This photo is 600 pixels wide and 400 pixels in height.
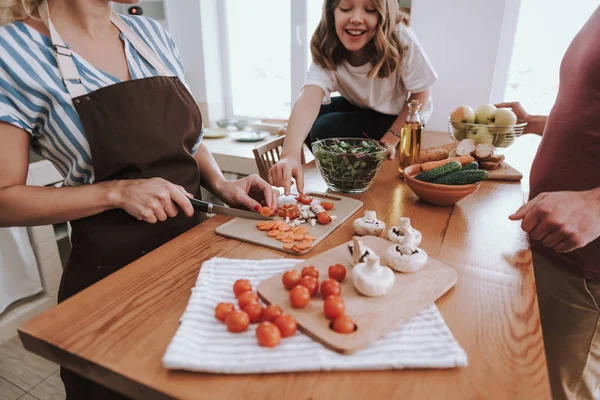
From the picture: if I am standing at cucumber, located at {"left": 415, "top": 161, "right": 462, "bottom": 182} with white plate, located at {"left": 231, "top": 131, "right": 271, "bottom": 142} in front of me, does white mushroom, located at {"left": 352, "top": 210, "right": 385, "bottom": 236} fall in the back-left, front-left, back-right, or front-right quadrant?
back-left

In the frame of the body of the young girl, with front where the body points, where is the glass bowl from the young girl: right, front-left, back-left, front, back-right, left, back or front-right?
front

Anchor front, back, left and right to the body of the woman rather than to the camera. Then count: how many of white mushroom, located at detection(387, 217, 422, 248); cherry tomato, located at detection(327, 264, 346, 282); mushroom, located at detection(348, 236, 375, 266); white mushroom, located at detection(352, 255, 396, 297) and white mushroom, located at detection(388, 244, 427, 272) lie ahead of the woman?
5

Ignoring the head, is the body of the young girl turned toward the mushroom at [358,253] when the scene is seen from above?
yes

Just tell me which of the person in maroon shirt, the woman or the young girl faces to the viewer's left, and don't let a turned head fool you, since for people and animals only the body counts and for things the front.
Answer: the person in maroon shirt

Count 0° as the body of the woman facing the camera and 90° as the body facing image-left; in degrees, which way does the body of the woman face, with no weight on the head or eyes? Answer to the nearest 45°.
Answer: approximately 315°

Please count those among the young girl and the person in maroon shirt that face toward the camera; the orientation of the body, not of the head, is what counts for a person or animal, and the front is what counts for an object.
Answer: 1

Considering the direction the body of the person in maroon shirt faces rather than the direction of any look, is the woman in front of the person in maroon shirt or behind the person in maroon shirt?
in front

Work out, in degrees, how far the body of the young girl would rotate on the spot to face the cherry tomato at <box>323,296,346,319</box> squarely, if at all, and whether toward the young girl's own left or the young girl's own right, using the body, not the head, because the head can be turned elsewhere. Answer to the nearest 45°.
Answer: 0° — they already face it

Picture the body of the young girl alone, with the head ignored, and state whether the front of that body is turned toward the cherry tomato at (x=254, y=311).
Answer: yes

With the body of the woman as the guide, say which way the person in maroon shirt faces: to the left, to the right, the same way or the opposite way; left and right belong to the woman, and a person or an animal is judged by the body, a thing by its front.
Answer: the opposite way

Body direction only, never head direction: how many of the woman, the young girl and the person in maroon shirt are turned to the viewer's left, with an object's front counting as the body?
1

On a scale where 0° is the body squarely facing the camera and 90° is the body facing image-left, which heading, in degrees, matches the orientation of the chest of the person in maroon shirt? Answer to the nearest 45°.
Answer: approximately 90°

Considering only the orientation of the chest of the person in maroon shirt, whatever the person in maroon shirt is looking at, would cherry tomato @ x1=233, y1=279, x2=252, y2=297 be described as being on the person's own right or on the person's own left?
on the person's own left

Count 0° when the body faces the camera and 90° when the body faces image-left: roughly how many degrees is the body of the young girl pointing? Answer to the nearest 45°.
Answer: approximately 0°

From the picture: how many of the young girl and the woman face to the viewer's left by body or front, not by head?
0
